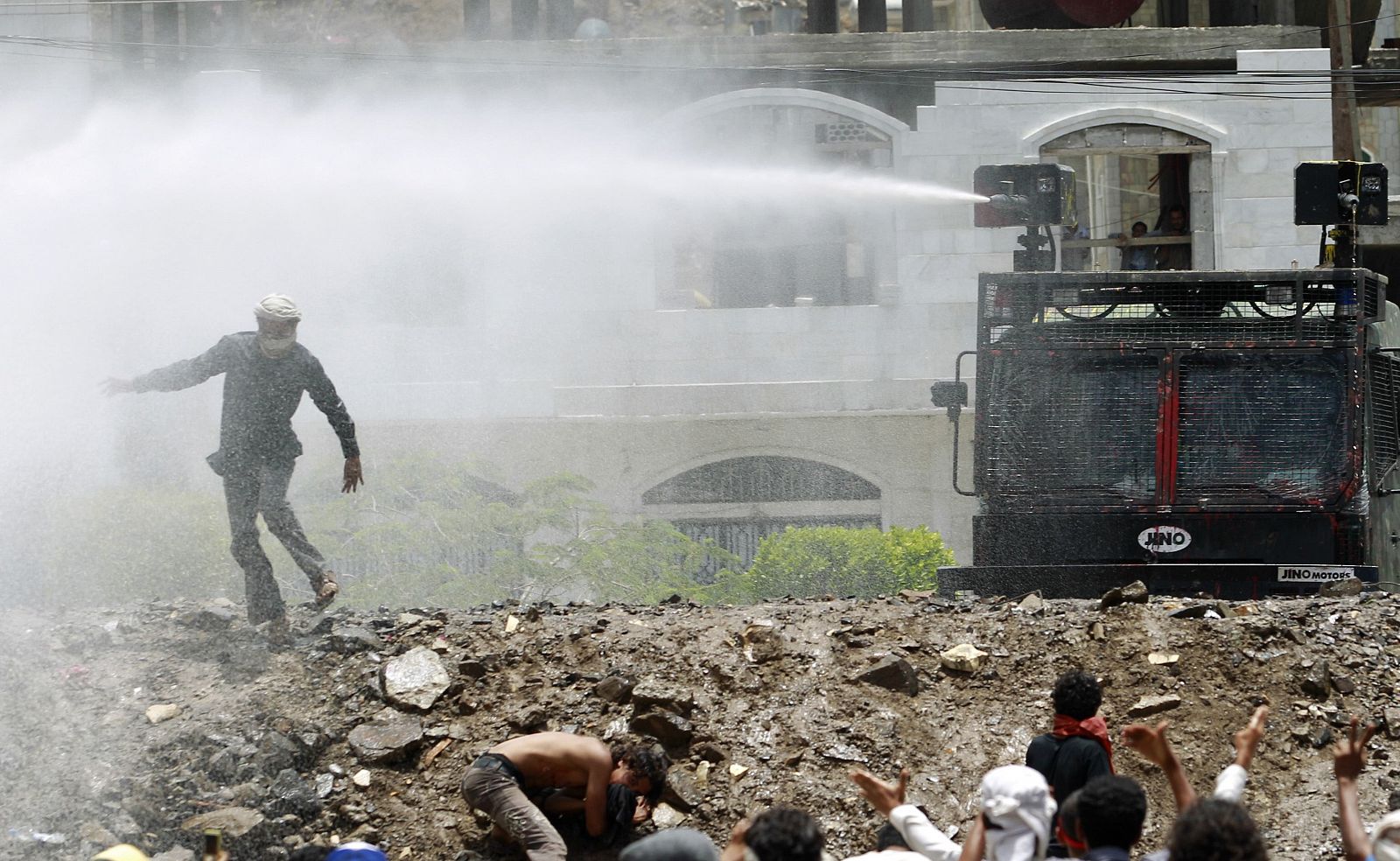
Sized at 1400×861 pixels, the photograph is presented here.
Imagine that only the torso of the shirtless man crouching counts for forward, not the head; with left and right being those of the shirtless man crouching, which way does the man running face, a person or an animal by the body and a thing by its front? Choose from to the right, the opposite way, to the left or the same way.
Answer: to the right

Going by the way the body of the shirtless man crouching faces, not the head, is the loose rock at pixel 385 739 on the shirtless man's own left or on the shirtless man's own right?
on the shirtless man's own left

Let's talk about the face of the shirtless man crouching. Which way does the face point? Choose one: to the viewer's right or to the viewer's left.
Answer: to the viewer's right

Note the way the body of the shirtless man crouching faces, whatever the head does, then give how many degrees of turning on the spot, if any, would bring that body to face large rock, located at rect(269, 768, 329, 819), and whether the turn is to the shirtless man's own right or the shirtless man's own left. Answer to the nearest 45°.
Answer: approximately 135° to the shirtless man's own left

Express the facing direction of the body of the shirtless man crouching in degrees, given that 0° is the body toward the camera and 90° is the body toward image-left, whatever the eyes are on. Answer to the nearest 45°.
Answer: approximately 270°

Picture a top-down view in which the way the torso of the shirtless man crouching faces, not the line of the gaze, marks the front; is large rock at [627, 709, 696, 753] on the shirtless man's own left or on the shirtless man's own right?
on the shirtless man's own left

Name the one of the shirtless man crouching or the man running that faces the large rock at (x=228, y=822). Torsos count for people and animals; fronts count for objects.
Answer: the man running

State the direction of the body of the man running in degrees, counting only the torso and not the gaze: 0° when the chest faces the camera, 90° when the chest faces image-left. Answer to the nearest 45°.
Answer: approximately 0°

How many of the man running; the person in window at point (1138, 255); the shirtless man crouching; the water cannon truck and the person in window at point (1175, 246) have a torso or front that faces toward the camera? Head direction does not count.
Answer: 4
